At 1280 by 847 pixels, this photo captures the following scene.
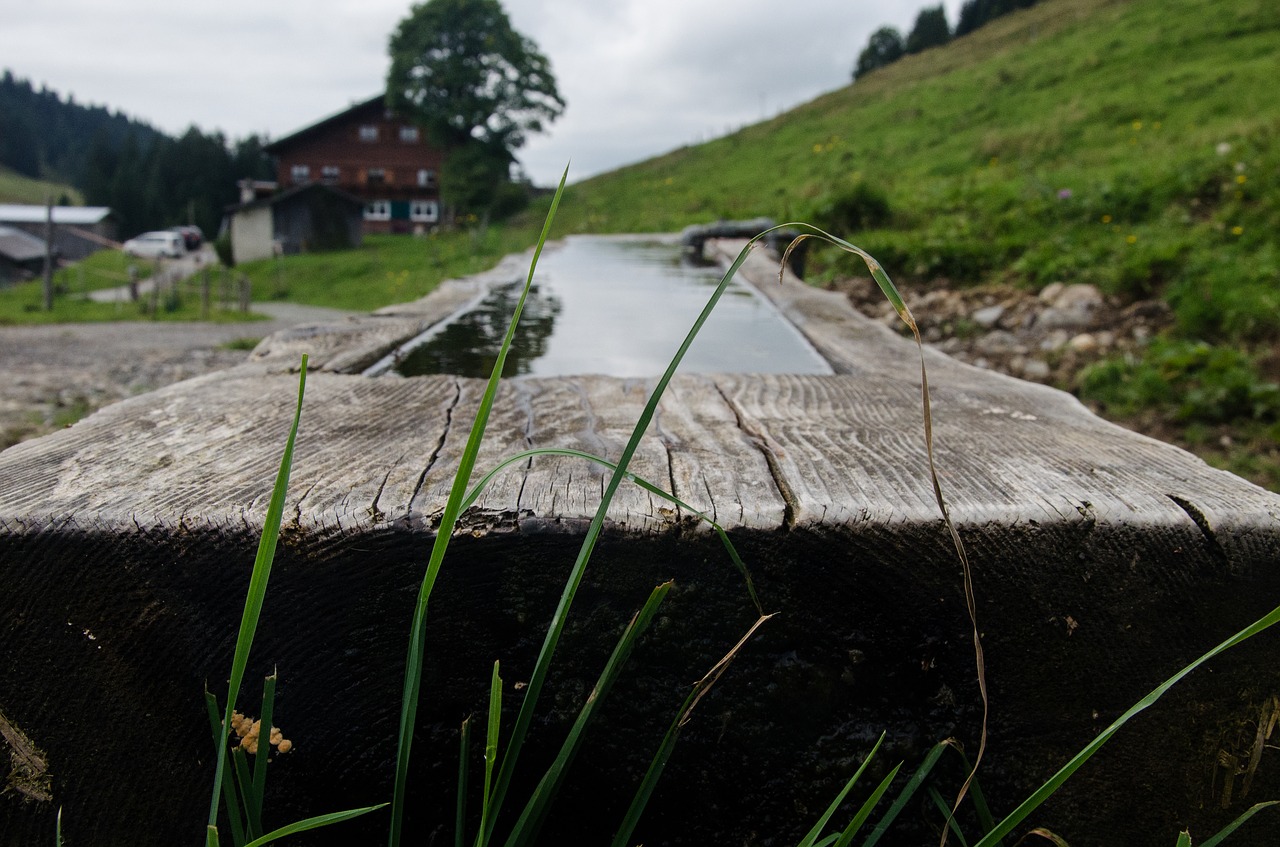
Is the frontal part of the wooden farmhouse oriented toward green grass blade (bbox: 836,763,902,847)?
yes

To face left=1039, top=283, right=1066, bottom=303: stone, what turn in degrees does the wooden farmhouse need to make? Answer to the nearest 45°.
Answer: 0° — it already faces it

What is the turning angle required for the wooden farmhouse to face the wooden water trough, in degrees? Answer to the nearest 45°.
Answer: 0° — it already faces it

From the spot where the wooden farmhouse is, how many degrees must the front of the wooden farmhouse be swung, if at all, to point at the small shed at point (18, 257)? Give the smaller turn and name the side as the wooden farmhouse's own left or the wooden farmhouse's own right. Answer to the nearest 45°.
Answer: approximately 90° to the wooden farmhouse's own right

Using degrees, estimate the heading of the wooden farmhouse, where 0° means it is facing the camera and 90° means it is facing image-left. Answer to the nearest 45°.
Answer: approximately 0°

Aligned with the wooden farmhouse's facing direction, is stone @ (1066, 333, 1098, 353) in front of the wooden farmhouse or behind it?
in front

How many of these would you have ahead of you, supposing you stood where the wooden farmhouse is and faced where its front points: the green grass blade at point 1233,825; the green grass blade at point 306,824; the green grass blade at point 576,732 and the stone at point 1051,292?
4

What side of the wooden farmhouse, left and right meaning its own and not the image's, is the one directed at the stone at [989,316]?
front

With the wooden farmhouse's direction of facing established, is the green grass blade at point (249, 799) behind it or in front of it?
in front

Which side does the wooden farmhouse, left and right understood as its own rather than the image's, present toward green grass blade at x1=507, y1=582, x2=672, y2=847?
front

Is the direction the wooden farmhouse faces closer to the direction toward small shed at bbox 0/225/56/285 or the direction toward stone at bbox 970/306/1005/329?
the stone

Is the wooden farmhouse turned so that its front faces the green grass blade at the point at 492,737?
yes

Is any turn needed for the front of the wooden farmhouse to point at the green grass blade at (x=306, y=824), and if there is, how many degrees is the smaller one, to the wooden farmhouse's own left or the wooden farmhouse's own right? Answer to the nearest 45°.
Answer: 0° — it already faces it
